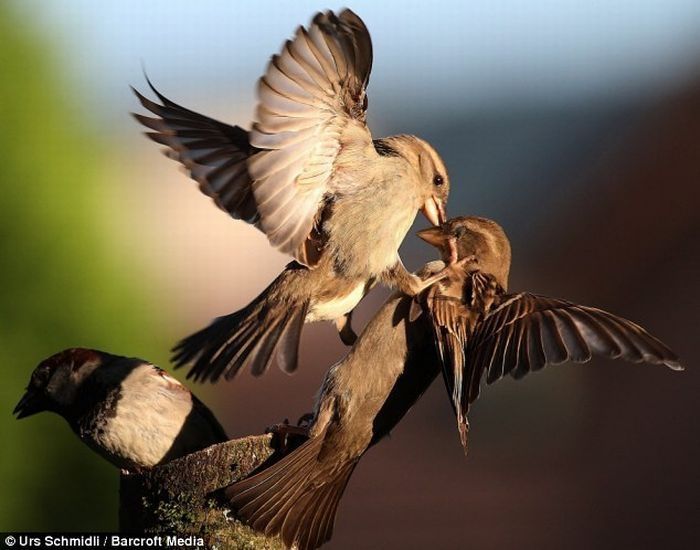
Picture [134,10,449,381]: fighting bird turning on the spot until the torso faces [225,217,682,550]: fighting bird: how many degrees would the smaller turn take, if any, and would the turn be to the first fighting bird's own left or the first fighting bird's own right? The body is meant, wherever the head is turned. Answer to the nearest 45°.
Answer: approximately 45° to the first fighting bird's own right

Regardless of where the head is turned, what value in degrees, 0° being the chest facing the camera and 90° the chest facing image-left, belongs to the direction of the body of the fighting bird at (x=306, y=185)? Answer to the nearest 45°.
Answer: approximately 270°
